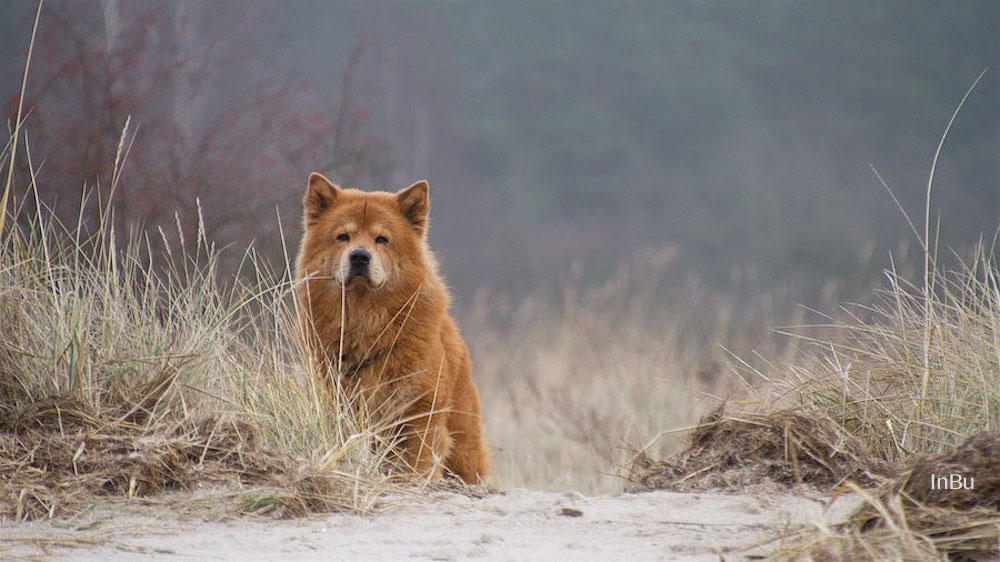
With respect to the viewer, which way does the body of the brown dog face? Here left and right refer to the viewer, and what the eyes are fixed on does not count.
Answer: facing the viewer and to the left of the viewer

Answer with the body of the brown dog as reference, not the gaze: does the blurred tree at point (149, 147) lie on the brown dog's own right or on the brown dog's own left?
on the brown dog's own right
